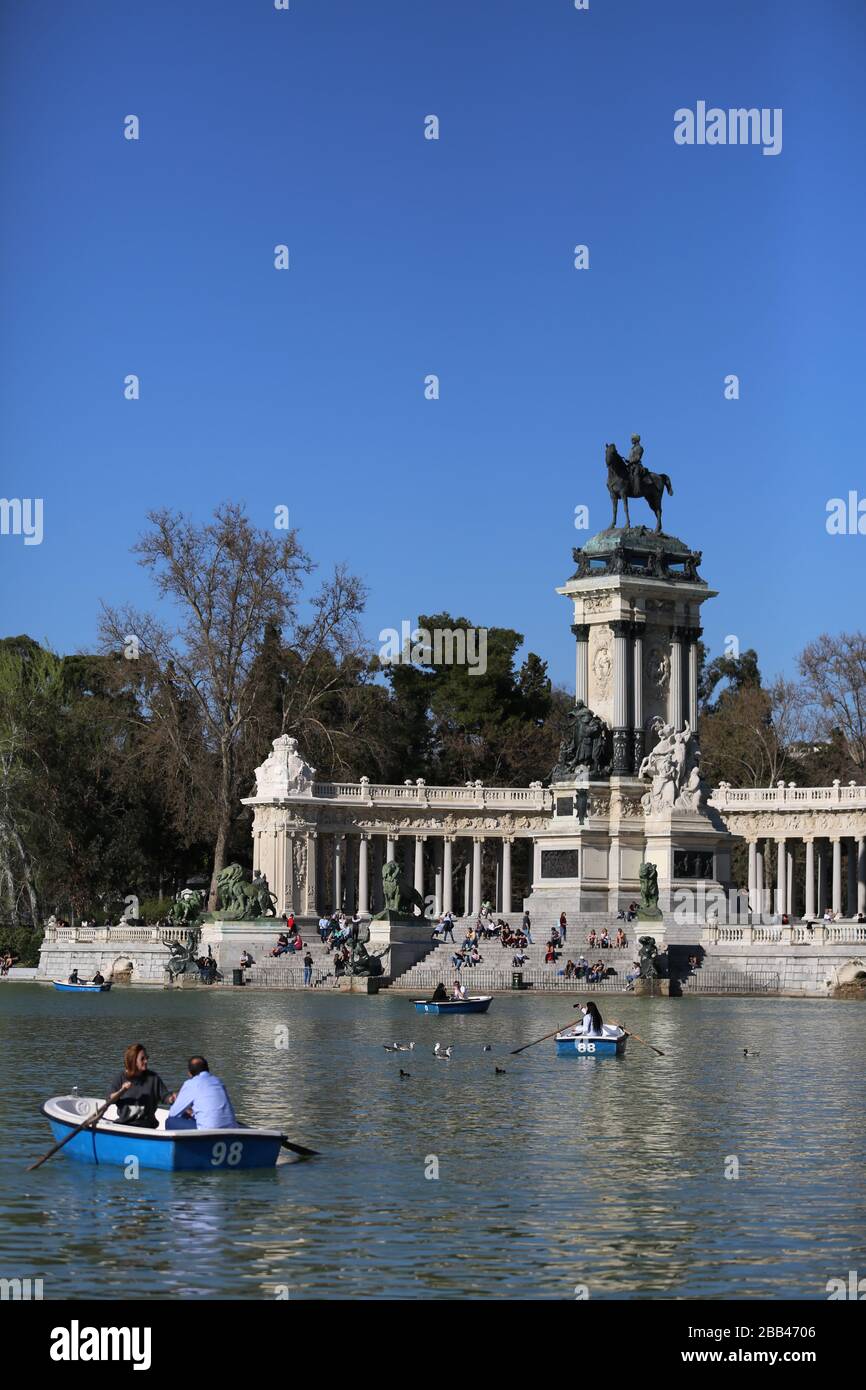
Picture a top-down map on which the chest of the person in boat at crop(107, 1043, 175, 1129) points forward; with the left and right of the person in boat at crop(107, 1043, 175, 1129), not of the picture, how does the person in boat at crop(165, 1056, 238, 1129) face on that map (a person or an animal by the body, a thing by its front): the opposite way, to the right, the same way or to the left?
the opposite way

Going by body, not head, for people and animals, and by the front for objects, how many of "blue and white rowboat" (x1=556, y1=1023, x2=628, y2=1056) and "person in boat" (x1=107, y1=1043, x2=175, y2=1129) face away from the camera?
1

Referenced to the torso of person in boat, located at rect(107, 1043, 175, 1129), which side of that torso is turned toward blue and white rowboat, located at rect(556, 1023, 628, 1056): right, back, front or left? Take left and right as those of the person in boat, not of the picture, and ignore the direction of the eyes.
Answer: left

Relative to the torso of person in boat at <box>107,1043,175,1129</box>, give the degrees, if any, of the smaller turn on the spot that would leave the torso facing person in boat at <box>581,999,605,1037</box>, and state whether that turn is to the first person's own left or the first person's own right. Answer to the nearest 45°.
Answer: approximately 90° to the first person's own left

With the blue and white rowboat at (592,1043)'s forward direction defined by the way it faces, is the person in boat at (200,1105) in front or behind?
behind

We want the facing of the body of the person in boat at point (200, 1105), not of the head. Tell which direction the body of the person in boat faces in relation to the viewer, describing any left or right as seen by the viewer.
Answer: facing away from the viewer and to the left of the viewer

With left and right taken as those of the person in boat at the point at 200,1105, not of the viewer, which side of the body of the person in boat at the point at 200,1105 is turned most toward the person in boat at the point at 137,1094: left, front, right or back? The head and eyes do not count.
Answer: front

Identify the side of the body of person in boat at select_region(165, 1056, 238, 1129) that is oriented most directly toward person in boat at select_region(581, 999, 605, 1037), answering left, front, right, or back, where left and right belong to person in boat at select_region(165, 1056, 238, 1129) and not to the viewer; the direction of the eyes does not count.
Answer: right

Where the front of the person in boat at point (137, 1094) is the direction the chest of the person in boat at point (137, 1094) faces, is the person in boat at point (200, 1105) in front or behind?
in front

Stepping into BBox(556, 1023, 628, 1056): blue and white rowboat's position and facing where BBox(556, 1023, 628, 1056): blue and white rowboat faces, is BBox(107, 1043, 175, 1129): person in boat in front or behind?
behind

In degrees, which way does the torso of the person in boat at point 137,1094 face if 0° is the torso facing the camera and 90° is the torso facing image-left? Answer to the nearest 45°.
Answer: approximately 315°

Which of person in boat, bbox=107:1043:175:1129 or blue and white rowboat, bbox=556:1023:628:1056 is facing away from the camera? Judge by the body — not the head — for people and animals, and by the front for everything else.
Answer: the blue and white rowboat

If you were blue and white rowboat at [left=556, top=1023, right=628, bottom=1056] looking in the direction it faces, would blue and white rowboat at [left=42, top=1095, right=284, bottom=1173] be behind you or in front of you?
behind

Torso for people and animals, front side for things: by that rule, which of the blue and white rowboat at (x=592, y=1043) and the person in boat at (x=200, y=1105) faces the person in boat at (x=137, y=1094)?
the person in boat at (x=200, y=1105)

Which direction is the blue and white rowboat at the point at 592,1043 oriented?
away from the camera
